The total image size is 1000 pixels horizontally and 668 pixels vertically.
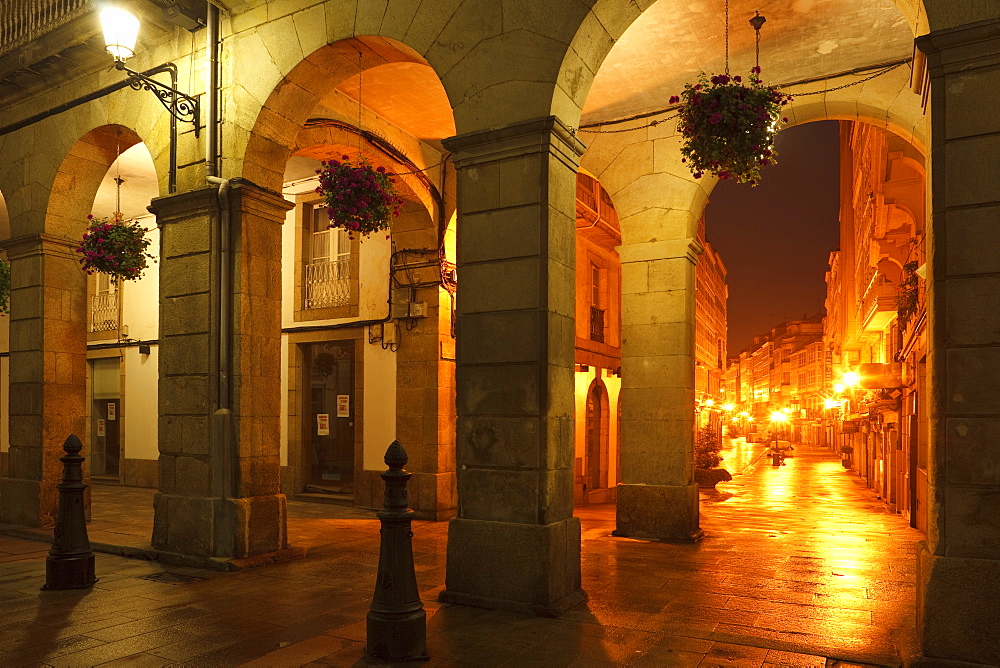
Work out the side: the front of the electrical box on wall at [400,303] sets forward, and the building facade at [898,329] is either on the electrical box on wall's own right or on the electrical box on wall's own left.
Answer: on the electrical box on wall's own left

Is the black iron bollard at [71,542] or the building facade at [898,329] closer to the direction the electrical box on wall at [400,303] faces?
the black iron bollard

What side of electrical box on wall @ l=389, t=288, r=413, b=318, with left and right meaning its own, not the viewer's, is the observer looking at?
front

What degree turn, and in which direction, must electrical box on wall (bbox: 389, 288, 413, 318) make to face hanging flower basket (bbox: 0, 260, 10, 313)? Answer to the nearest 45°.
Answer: approximately 90° to its right

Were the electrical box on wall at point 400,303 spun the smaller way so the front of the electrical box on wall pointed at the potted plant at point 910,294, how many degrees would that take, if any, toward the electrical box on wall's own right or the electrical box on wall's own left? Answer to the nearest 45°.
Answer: approximately 90° to the electrical box on wall's own left

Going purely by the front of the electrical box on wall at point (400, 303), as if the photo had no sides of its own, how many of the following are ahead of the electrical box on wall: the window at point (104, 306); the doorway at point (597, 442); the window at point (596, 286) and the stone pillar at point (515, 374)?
1

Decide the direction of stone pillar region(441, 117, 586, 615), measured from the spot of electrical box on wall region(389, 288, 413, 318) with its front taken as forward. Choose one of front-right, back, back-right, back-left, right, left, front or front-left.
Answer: front

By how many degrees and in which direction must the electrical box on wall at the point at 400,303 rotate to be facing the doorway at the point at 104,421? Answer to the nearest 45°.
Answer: approximately 135° to its right

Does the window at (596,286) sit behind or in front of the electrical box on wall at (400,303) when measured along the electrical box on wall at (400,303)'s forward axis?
behind

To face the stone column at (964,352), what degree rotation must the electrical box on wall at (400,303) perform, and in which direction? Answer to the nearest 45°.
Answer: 0° — it already faces it

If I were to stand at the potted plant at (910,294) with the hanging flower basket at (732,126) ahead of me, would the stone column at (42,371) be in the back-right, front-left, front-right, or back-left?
front-right

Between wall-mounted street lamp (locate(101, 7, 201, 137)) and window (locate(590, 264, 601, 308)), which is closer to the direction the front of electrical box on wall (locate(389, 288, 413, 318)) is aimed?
the wall-mounted street lamp

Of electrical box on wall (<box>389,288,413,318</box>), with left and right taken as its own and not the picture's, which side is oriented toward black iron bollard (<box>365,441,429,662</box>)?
front
